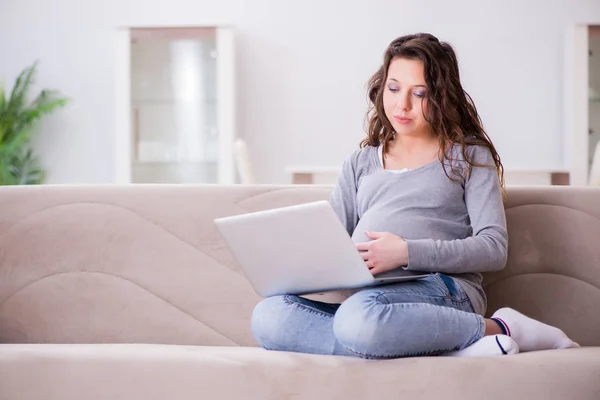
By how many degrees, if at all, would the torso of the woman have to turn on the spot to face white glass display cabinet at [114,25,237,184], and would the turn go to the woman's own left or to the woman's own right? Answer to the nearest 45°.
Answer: approximately 135° to the woman's own right

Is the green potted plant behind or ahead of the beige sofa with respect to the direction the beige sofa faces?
behind

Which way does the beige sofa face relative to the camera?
toward the camera

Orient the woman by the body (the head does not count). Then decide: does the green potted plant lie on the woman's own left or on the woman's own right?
on the woman's own right

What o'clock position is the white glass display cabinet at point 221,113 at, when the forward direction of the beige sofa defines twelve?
The white glass display cabinet is roughly at 6 o'clock from the beige sofa.

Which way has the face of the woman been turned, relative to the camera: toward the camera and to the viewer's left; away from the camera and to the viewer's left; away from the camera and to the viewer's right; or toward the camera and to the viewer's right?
toward the camera and to the viewer's left

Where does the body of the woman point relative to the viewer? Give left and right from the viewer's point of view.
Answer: facing the viewer and to the left of the viewer

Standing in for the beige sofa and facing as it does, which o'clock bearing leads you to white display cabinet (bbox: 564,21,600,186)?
The white display cabinet is roughly at 7 o'clock from the beige sofa.
